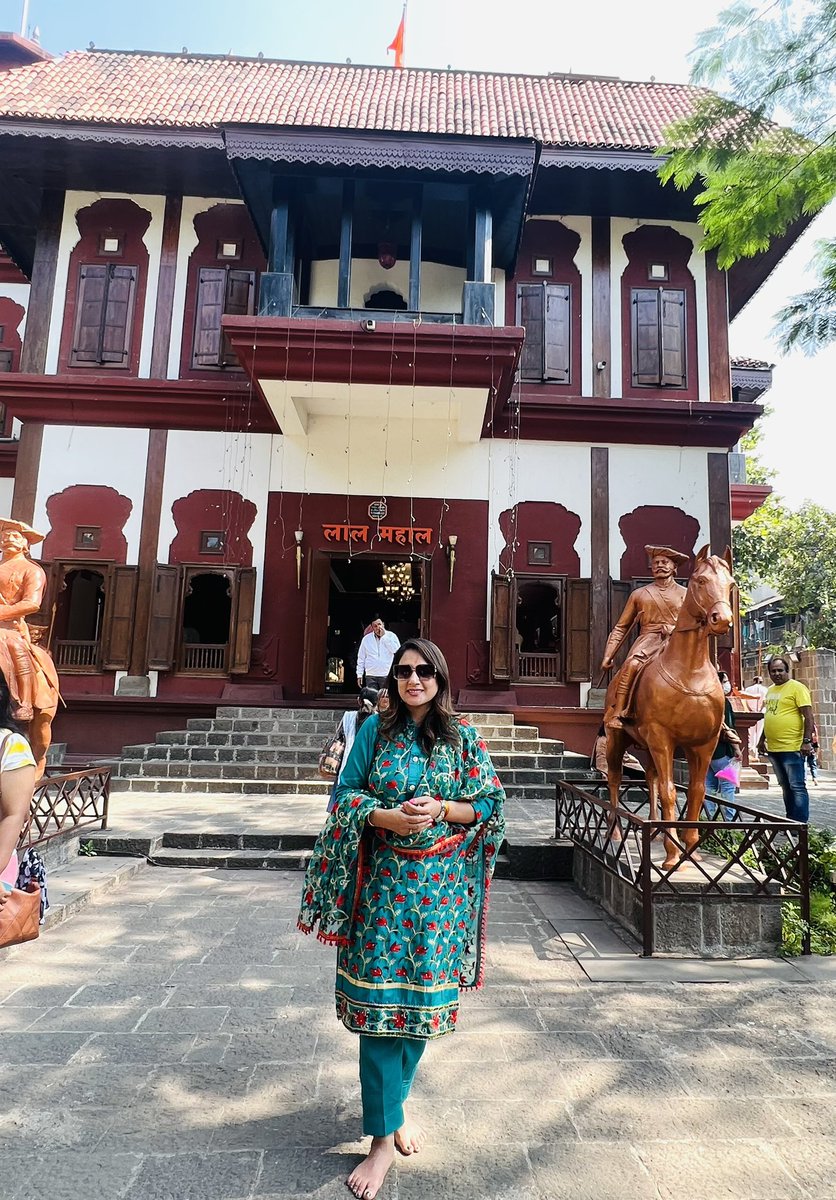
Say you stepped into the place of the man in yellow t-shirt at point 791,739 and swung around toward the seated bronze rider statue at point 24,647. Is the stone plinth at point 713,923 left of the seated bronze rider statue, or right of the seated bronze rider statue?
left

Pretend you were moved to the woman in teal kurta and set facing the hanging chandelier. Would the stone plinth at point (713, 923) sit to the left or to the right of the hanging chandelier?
right

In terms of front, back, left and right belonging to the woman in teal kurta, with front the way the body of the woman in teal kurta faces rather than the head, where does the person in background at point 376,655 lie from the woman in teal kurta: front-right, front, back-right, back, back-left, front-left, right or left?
back

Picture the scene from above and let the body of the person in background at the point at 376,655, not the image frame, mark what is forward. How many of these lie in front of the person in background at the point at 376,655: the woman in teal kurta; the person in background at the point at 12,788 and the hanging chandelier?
2

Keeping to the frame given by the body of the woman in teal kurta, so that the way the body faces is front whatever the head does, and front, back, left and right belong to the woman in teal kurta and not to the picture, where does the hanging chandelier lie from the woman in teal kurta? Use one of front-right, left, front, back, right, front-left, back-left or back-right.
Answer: back

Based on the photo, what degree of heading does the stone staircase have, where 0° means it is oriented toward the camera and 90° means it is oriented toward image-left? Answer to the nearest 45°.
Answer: approximately 0°

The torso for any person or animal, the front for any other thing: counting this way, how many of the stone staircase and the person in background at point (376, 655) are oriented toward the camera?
2

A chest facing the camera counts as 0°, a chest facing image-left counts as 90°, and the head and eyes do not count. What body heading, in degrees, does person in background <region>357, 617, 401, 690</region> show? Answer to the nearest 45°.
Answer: approximately 0°

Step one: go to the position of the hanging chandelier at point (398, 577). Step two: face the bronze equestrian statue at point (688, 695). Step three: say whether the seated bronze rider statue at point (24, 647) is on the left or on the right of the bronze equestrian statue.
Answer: right

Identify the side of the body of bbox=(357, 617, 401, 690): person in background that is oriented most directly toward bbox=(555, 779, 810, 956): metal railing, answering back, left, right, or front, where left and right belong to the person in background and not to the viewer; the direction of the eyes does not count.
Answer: front
